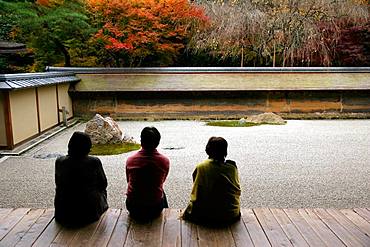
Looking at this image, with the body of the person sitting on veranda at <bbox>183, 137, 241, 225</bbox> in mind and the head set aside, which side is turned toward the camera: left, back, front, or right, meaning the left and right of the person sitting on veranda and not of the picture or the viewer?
back

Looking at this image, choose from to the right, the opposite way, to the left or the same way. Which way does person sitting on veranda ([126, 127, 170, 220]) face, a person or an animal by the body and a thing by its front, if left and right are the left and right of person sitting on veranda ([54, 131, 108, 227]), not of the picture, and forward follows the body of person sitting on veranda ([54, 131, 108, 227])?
the same way

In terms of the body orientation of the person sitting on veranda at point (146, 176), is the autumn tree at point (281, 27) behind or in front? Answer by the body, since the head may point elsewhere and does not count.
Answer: in front

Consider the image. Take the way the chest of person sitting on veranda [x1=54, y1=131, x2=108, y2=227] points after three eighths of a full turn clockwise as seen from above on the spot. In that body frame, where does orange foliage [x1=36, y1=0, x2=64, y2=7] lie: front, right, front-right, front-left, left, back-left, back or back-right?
back-left

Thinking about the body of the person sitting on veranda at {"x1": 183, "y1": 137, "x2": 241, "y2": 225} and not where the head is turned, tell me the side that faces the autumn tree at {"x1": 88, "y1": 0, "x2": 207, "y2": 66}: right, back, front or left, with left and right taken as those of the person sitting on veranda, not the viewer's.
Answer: front

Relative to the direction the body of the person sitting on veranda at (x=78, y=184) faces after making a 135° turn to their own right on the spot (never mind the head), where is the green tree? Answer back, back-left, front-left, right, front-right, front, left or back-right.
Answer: back-left

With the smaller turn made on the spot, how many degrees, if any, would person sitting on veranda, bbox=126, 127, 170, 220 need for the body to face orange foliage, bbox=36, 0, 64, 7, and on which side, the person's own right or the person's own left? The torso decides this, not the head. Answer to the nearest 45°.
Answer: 0° — they already face it

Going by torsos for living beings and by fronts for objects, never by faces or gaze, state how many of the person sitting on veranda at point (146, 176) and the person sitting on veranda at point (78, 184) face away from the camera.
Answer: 2

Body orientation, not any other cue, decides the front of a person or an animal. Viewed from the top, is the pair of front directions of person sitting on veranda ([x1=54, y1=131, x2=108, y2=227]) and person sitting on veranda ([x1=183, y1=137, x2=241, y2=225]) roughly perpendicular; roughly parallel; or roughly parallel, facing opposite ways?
roughly parallel

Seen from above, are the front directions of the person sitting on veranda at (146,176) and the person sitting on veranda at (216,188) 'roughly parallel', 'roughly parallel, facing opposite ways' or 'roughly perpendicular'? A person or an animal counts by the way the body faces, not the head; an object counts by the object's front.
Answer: roughly parallel

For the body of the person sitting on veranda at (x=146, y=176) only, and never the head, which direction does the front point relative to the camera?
away from the camera

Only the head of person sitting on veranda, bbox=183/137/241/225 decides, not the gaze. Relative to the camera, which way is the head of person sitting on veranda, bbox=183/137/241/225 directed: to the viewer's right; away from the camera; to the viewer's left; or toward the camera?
away from the camera

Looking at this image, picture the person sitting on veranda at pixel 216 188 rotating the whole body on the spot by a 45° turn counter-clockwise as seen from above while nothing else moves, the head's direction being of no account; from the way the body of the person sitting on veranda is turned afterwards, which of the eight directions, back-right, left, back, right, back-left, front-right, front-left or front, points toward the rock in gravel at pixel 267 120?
front-right

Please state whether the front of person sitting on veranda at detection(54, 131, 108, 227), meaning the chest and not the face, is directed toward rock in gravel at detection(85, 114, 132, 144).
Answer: yes

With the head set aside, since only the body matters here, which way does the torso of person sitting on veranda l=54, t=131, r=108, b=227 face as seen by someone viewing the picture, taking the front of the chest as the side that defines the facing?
away from the camera

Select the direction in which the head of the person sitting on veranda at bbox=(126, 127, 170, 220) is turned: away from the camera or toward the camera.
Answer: away from the camera

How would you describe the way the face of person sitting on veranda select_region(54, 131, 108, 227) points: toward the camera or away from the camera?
away from the camera

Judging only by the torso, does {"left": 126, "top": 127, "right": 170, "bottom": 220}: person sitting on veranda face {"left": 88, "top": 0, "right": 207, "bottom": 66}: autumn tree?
yes
